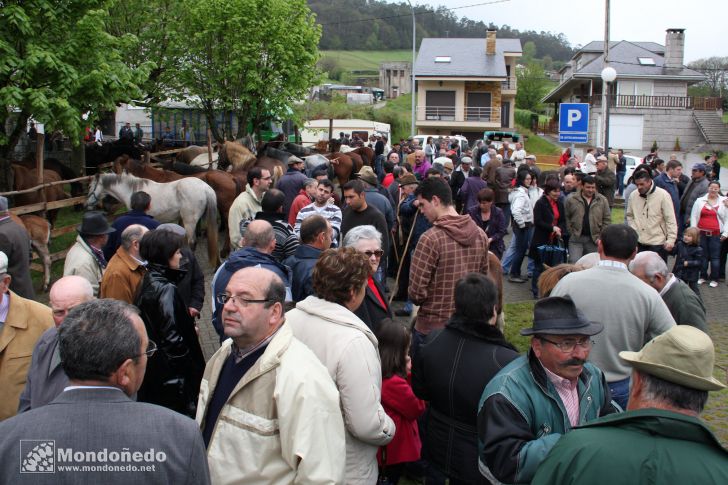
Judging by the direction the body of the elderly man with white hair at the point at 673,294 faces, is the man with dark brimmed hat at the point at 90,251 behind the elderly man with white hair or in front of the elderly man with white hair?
in front

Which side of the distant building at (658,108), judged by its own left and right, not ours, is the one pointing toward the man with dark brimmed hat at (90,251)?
front

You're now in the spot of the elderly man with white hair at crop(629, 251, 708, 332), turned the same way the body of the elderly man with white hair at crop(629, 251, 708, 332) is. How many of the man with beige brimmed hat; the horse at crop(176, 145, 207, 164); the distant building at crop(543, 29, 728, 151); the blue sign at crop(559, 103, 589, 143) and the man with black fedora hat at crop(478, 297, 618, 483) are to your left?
2

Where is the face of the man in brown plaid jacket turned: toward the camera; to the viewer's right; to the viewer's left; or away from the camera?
to the viewer's left

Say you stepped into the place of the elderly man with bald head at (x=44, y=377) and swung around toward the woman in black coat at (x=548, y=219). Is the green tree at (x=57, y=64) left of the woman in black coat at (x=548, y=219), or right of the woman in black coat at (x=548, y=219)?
left

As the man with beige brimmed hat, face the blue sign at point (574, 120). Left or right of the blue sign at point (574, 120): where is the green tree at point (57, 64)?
left

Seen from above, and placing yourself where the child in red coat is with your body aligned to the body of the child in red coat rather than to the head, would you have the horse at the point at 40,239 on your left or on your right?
on your left

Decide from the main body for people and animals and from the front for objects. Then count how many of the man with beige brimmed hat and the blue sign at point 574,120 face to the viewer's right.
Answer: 0

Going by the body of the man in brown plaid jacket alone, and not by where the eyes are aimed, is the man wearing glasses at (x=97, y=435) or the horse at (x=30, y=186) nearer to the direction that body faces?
the horse

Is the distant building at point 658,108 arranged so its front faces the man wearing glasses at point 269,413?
yes

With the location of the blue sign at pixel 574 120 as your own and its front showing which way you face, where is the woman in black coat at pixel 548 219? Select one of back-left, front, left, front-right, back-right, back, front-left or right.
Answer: front

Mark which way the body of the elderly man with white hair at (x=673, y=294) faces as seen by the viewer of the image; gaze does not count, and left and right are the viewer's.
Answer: facing to the left of the viewer
